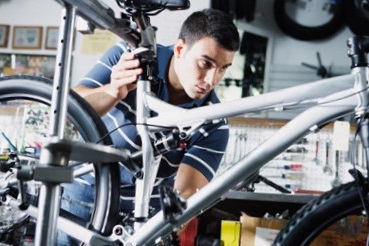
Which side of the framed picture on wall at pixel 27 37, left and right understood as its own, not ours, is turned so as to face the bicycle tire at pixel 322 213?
front

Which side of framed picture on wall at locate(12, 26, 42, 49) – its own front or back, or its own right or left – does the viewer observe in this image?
front

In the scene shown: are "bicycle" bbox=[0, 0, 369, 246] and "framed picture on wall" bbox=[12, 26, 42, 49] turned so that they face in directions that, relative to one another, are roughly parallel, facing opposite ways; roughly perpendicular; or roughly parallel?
roughly perpendicular

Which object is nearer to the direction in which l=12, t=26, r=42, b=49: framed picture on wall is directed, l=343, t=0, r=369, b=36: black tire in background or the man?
the man

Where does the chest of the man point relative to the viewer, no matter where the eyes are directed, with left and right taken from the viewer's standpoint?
facing the viewer and to the right of the viewer

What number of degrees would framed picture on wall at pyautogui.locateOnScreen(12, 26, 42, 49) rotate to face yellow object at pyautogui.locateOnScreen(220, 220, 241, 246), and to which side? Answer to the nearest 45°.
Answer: approximately 45° to its left

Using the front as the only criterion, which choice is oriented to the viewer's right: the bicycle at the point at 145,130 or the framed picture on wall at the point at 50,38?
the bicycle

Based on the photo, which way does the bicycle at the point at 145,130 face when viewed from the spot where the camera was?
facing to the right of the viewer

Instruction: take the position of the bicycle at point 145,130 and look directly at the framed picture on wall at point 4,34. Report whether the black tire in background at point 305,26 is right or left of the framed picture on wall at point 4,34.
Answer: right

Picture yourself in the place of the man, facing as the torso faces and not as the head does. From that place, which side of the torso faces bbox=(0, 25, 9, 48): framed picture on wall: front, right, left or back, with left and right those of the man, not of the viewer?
back

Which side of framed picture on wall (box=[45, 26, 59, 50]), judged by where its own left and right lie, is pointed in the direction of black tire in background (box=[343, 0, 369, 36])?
left

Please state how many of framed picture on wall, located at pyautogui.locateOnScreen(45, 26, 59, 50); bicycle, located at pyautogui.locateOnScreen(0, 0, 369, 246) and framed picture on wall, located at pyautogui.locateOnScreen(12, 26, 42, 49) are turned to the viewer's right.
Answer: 1

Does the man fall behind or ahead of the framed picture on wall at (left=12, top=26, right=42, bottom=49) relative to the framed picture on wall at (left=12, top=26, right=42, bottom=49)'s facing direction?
ahead

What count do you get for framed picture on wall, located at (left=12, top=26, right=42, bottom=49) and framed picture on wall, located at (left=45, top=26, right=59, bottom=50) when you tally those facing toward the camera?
2
